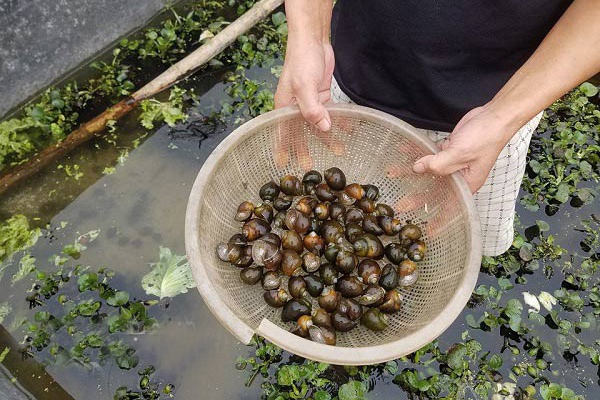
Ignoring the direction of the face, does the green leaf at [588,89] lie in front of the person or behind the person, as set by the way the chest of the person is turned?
behind

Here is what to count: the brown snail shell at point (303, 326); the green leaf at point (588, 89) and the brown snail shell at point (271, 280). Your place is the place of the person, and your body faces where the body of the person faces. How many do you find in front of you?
2

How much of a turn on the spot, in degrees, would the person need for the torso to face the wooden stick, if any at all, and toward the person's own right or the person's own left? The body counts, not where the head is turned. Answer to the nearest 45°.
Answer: approximately 90° to the person's own right

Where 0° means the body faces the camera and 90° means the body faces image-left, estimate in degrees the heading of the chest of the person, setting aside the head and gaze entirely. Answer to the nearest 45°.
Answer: approximately 45°
